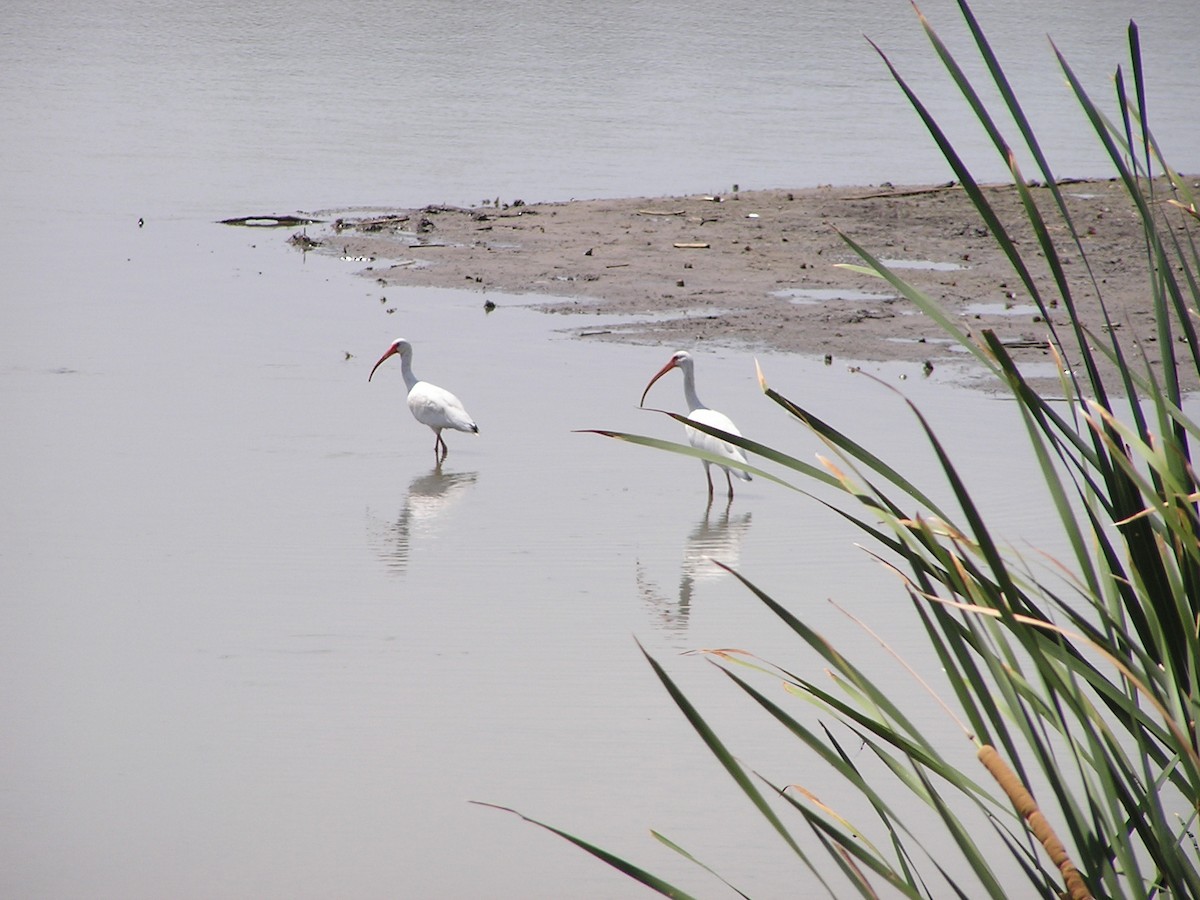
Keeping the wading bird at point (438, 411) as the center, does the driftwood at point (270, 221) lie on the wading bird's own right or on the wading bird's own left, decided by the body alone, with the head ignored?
on the wading bird's own right

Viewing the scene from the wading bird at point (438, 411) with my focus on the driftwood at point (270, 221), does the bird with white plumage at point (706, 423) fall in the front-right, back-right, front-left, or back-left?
back-right

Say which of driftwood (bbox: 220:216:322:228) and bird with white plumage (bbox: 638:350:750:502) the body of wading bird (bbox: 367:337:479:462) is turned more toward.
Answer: the driftwood

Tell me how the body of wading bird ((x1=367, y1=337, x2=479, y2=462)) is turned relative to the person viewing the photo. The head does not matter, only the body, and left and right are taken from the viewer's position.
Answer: facing to the left of the viewer

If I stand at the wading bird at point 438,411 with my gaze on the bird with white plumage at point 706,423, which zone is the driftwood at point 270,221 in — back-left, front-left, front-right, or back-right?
back-left

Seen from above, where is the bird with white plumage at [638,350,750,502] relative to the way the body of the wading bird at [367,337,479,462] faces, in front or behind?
behind
